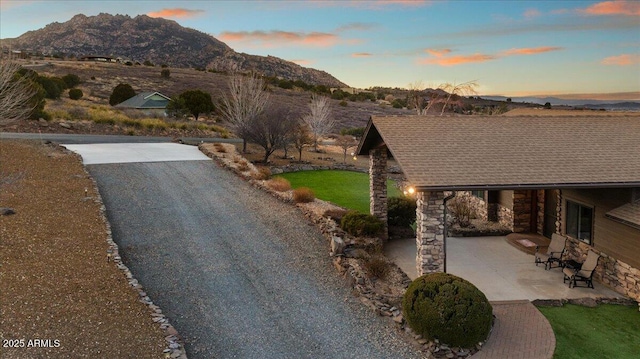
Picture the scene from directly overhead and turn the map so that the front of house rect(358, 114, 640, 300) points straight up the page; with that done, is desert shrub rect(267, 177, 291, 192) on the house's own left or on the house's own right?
on the house's own right

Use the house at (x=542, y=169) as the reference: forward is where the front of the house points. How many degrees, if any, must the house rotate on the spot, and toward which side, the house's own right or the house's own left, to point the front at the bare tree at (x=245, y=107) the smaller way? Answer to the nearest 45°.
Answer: approximately 90° to the house's own right

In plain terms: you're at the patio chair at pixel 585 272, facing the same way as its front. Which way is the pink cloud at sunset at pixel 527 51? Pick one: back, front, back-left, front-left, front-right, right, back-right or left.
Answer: back-right

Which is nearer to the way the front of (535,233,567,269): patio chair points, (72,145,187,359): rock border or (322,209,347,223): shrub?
the rock border

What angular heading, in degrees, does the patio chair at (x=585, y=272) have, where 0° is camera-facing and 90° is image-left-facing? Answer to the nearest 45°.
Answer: approximately 45°

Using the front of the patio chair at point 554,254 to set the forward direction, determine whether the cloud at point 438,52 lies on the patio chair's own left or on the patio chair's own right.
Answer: on the patio chair's own right

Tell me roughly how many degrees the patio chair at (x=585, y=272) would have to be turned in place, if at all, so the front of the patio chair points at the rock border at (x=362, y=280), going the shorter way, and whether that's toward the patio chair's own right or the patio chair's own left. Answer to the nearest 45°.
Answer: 0° — it already faces it

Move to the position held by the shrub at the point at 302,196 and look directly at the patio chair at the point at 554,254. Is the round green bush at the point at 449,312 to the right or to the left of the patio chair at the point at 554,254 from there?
right

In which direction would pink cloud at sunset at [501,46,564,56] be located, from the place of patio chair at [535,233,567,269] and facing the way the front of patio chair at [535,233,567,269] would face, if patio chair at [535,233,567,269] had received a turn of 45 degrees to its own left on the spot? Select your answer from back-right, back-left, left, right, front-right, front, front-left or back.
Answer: back

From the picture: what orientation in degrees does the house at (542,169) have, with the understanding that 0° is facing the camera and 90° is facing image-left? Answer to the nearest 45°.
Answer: approximately 45°

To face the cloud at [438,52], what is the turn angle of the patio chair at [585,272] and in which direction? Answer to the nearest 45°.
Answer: approximately 135° to its right
